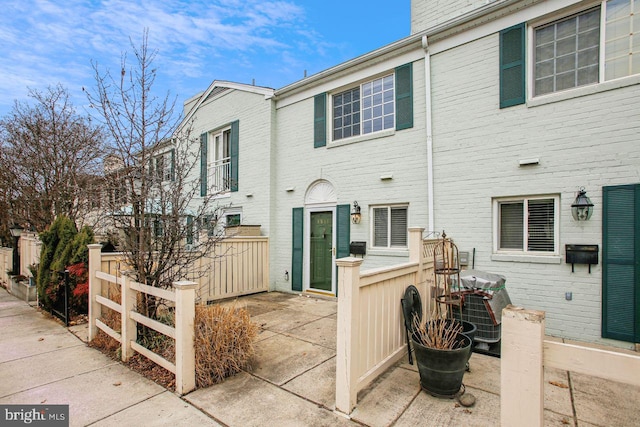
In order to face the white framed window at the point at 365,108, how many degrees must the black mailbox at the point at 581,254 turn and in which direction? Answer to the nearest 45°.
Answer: approximately 90° to its right

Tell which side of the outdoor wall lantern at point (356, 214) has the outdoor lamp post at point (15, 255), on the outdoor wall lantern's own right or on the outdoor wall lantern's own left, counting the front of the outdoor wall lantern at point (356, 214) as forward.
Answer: on the outdoor wall lantern's own right

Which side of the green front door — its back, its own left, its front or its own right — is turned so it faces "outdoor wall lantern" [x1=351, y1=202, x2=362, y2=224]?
left

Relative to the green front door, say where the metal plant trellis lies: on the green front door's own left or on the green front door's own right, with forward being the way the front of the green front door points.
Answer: on the green front door's own left

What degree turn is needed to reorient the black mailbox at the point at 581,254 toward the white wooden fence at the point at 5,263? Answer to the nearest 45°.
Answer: approximately 90° to its right

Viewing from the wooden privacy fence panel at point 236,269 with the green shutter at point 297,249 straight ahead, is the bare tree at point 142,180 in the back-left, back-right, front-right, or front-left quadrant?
back-right

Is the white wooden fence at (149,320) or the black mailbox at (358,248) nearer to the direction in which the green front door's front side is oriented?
the white wooden fence

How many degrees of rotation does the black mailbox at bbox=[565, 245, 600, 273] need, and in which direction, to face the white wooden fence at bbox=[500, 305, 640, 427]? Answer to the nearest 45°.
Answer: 0° — it already faces it
